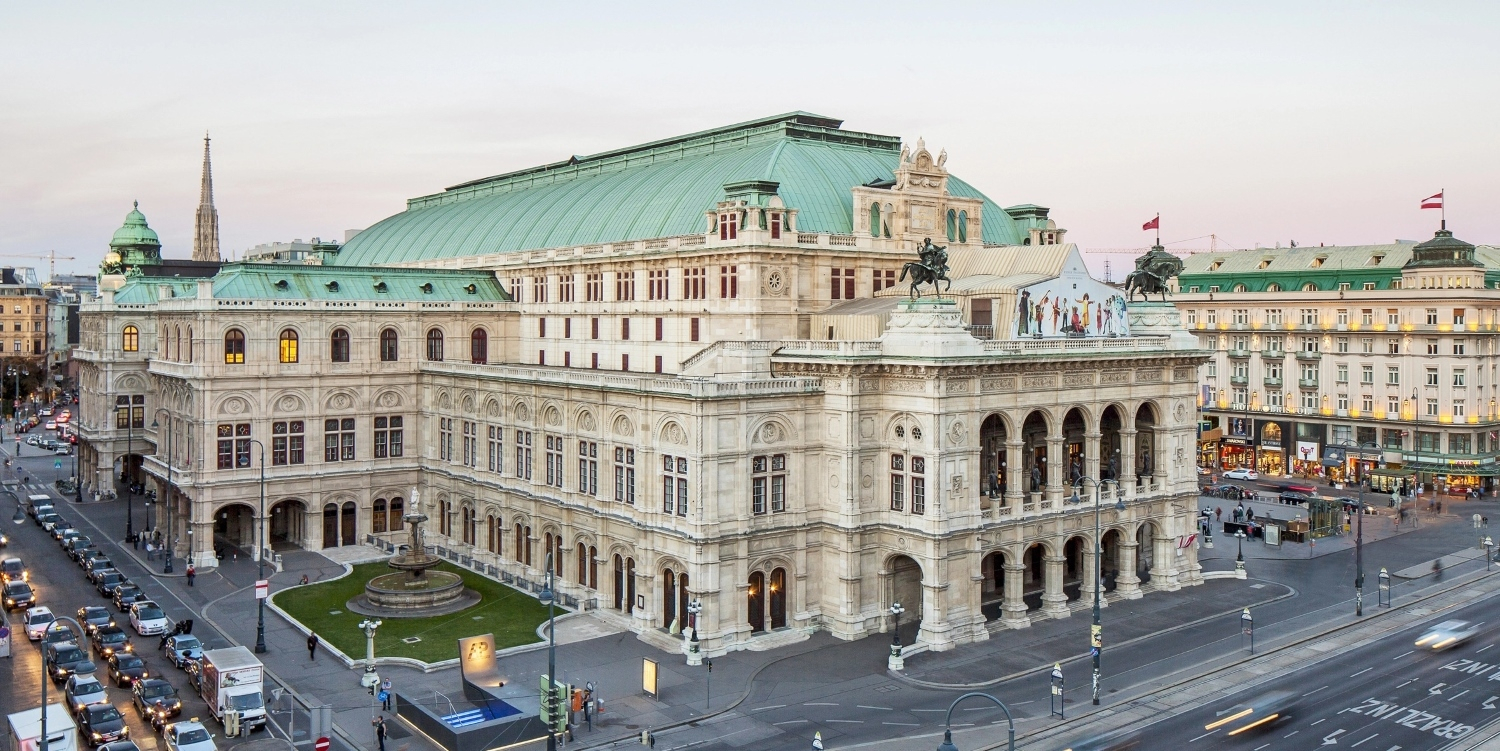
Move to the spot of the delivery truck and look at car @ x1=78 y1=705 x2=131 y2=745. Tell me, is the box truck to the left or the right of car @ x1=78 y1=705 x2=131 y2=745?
right

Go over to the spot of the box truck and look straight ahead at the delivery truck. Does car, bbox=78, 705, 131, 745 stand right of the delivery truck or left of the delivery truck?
right

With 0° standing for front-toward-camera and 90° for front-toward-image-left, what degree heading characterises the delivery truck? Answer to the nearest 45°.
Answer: approximately 0°

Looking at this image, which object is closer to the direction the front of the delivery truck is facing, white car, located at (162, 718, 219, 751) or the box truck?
the white car
